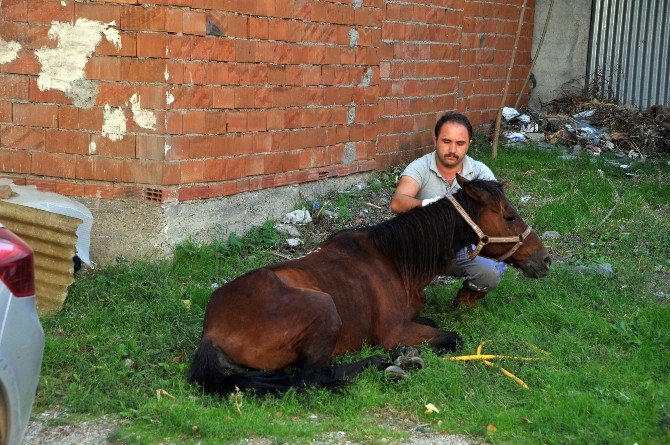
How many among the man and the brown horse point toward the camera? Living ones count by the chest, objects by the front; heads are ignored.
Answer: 1

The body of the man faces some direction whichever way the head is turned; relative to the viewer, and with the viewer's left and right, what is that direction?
facing the viewer

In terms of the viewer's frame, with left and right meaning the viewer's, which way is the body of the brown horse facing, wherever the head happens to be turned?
facing away from the viewer and to the right of the viewer

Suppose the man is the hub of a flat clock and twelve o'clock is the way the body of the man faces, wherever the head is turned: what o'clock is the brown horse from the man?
The brown horse is roughly at 1 o'clock from the man.
